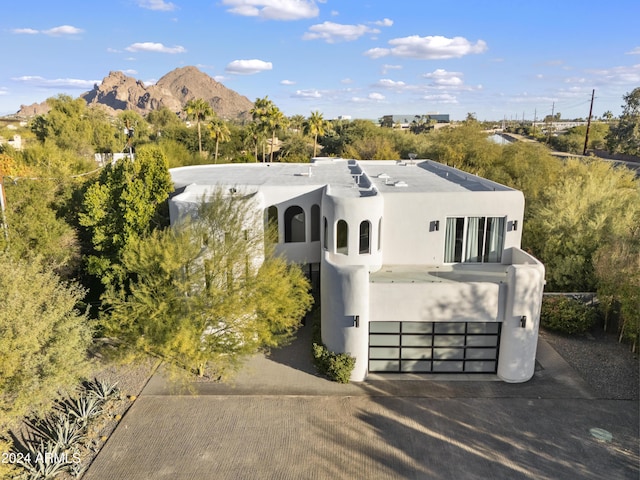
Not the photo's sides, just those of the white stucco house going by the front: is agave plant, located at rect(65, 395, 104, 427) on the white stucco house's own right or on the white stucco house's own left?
on the white stucco house's own right

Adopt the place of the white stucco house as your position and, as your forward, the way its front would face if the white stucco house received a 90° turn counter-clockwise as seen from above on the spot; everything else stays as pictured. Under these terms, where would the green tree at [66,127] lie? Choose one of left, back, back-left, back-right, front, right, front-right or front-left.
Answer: back-left

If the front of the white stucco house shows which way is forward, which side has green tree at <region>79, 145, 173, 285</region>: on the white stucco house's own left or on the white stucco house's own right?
on the white stucco house's own right

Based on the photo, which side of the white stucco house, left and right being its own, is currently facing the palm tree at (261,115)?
back

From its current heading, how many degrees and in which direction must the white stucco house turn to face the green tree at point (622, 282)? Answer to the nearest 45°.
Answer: approximately 90° to its left

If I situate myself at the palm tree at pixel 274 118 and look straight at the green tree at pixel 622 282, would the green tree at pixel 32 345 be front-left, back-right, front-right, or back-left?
front-right

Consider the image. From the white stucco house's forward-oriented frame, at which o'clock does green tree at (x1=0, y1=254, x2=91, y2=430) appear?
The green tree is roughly at 2 o'clock from the white stucco house.

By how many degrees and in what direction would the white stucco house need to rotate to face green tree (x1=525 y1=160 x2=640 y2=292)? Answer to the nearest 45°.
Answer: approximately 135° to its left

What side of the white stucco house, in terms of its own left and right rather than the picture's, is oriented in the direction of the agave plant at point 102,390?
right

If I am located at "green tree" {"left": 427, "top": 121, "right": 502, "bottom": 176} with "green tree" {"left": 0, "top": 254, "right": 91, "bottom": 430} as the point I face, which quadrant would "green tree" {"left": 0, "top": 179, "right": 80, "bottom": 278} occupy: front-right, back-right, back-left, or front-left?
front-right

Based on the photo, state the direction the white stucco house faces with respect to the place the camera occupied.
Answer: facing the viewer

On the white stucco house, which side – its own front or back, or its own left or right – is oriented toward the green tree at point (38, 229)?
right
